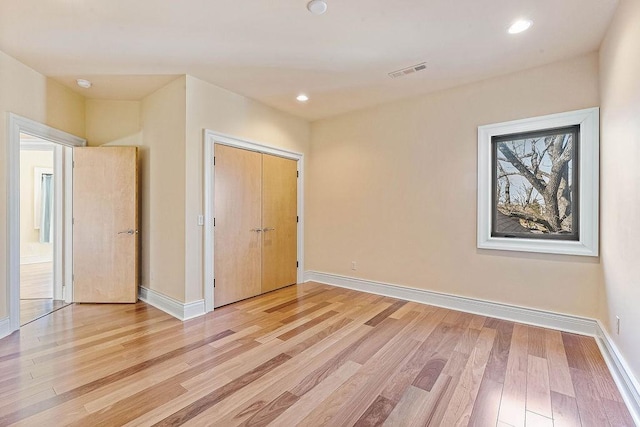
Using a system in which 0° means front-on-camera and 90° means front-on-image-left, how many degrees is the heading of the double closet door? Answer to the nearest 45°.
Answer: approximately 315°

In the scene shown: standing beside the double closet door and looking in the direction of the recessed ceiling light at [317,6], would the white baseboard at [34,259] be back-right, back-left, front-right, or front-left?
back-right

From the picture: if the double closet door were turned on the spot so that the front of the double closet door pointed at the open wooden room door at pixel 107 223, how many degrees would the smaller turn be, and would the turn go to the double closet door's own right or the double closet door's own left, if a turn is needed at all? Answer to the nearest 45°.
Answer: approximately 135° to the double closet door's own right

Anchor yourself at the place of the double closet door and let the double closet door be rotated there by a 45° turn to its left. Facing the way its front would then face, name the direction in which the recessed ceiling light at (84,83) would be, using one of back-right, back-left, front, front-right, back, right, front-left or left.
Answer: back

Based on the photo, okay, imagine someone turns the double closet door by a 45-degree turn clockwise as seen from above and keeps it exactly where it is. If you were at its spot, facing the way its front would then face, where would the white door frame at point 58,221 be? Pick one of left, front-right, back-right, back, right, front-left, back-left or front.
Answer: right

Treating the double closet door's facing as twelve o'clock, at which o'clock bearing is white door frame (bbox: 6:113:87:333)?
The white door frame is roughly at 4 o'clock from the double closet door.

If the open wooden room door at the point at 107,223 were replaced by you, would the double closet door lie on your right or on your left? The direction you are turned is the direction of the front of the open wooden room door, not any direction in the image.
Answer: on your left

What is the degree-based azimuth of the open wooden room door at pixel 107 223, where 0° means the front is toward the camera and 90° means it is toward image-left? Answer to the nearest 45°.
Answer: approximately 0°
